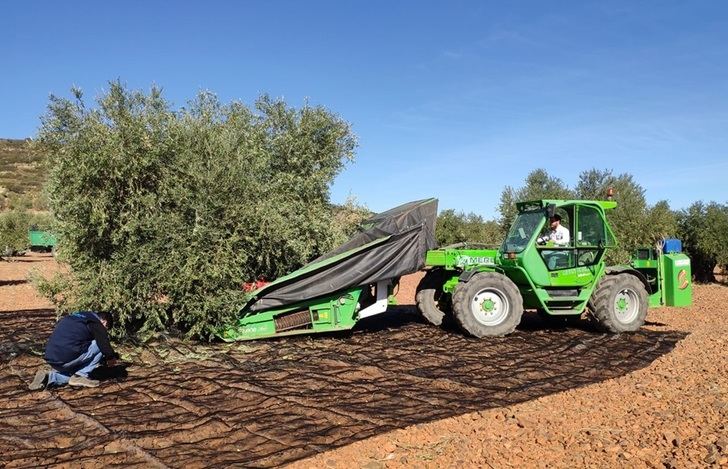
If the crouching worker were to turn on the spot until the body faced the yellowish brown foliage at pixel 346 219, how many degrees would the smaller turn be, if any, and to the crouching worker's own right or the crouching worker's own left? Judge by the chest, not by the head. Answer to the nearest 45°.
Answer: approximately 45° to the crouching worker's own left

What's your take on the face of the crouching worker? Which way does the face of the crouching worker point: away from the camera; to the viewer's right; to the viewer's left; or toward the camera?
to the viewer's right

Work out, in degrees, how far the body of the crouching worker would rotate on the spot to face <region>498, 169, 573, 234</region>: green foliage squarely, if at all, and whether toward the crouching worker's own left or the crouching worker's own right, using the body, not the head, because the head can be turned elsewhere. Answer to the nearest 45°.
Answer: approximately 45° to the crouching worker's own left

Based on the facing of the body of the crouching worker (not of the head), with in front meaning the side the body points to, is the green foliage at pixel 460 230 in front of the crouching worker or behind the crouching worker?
in front

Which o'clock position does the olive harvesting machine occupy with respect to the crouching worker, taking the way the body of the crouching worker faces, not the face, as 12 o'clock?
The olive harvesting machine is roughly at 12 o'clock from the crouching worker.

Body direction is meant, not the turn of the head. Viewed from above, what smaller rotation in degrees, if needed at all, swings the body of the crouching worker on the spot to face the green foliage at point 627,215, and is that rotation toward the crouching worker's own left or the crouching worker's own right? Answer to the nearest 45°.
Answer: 0° — they already face it

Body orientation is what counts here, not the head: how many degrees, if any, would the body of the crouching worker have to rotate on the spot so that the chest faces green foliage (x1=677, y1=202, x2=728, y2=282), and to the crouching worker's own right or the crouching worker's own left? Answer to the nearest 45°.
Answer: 0° — they already face it

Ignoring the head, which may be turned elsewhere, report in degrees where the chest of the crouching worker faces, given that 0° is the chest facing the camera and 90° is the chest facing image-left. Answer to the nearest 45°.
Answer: approximately 270°

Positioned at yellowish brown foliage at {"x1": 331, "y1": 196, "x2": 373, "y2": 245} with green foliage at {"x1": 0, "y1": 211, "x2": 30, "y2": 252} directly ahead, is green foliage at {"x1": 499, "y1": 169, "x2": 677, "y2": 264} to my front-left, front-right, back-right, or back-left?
back-right
